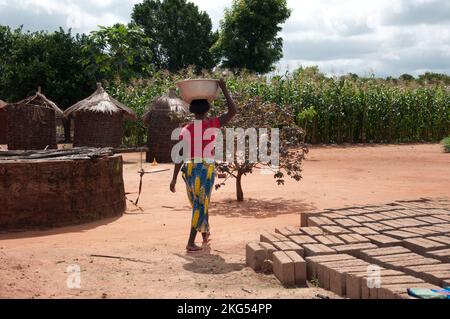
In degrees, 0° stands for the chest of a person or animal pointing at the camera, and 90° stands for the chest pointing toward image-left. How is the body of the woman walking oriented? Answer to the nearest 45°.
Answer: approximately 180°

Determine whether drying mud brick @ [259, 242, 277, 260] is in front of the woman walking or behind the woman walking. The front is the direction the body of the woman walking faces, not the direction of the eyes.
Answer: behind

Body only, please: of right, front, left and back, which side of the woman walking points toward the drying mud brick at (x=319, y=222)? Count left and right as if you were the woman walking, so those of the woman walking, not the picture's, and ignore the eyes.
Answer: right

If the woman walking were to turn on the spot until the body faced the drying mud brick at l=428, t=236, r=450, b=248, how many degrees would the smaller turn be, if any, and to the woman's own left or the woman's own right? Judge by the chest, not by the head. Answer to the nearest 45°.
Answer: approximately 90° to the woman's own right

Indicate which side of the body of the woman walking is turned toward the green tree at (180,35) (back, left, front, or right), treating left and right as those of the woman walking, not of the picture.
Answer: front

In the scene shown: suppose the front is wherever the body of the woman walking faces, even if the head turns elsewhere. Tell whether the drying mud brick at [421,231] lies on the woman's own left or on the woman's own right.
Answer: on the woman's own right

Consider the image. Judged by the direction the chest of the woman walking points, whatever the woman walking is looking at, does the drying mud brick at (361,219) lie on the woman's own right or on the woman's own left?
on the woman's own right

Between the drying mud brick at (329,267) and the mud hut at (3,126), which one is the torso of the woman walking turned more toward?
the mud hut

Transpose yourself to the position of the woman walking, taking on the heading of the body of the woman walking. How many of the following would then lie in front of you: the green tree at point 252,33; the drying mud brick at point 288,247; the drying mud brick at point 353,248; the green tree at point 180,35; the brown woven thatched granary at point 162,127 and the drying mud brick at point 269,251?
3

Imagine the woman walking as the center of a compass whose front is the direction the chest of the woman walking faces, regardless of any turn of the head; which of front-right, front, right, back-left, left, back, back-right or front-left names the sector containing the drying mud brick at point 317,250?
back-right

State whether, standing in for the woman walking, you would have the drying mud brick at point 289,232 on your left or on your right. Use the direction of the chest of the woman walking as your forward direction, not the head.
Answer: on your right

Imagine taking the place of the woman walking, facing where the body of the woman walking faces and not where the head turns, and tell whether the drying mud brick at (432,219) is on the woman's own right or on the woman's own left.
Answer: on the woman's own right

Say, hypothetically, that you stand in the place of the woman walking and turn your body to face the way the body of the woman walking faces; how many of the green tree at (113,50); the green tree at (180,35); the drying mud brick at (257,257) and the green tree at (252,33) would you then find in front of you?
3

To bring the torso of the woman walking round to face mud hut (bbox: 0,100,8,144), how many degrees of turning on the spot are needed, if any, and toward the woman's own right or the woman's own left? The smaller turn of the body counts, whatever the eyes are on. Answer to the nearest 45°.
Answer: approximately 45° to the woman's own left
